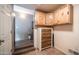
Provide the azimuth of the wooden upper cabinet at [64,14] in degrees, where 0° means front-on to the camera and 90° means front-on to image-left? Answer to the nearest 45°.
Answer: approximately 45°
